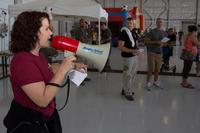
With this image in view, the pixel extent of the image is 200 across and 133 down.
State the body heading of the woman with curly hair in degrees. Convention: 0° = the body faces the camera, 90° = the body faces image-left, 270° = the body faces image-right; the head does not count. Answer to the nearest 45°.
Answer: approximately 270°

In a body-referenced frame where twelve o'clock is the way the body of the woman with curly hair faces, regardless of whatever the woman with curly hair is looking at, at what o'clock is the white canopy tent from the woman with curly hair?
The white canopy tent is roughly at 9 o'clock from the woman with curly hair.

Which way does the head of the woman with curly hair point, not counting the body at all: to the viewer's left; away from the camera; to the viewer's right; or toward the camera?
to the viewer's right
